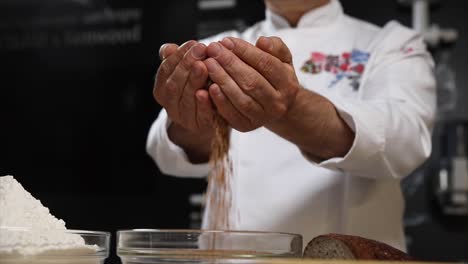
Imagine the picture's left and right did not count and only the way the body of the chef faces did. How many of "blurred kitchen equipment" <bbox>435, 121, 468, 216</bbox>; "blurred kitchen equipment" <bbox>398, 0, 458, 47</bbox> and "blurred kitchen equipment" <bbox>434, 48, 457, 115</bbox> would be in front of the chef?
0

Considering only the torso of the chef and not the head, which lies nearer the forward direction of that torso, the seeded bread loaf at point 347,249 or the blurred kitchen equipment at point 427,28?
the seeded bread loaf

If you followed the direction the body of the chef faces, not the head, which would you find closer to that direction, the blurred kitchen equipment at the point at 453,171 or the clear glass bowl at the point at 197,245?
the clear glass bowl

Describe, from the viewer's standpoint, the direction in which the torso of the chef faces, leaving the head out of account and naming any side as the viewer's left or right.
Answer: facing the viewer and to the left of the viewer

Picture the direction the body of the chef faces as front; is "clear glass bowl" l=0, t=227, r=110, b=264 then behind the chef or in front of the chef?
in front

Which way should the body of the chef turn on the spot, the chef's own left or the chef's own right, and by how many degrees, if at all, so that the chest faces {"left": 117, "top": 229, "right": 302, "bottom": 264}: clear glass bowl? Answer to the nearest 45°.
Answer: approximately 45° to the chef's own left

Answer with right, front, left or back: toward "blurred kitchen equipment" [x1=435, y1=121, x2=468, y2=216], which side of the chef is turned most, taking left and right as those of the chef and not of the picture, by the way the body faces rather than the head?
back

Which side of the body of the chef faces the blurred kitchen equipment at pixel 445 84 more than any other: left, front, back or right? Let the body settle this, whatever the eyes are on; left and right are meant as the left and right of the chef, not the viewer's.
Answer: back

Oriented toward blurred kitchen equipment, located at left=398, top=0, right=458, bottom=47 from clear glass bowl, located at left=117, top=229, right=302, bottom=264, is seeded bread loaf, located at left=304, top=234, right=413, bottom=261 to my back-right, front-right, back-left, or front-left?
front-right

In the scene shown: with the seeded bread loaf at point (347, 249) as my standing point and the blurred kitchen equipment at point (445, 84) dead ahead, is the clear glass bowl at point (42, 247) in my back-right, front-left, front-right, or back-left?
back-left
